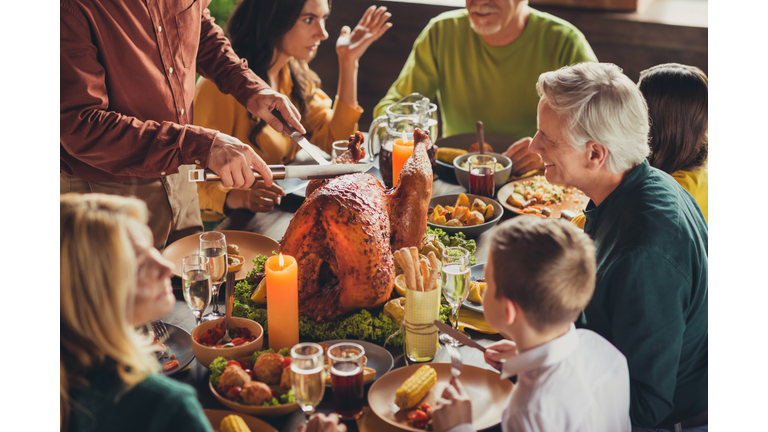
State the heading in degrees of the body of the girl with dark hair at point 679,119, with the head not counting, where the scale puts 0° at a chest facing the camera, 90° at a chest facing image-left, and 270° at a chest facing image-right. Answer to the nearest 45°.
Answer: approximately 135°

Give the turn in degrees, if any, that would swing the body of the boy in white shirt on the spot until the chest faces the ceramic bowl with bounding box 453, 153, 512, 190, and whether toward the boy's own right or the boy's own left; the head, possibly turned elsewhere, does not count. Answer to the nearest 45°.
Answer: approximately 45° to the boy's own right

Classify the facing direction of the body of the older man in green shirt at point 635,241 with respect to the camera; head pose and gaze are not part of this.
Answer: to the viewer's left

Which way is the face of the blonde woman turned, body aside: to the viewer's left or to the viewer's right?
to the viewer's right

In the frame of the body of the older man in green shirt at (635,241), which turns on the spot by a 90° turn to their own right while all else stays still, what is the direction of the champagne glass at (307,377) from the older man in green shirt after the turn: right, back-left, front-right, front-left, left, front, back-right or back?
back-left

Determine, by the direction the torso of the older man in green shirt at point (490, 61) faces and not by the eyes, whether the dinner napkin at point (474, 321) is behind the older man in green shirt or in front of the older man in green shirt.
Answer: in front

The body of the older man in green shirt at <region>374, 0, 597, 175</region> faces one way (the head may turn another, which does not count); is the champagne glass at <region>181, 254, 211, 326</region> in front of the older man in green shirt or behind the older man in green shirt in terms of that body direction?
in front

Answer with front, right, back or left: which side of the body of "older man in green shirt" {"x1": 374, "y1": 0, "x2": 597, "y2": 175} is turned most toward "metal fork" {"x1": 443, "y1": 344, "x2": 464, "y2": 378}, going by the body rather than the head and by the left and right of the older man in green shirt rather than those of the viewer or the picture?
front

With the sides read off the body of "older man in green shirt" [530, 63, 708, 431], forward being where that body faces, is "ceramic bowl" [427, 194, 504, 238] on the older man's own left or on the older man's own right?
on the older man's own right

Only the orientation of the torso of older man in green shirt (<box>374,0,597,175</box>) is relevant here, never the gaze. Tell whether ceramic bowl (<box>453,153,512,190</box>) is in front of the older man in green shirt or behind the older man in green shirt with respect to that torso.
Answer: in front

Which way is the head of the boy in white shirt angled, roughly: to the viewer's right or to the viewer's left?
to the viewer's left

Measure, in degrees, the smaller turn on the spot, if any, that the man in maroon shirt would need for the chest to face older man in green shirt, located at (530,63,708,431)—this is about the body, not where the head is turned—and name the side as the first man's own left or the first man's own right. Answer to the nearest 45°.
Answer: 0° — they already face them

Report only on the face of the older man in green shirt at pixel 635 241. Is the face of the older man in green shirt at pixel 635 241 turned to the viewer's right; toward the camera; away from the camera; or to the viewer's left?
to the viewer's left
